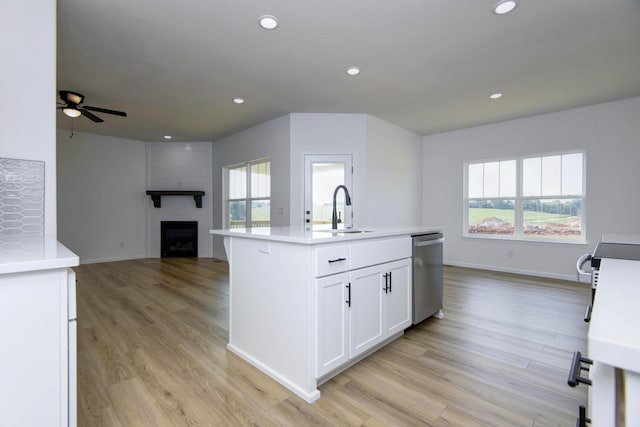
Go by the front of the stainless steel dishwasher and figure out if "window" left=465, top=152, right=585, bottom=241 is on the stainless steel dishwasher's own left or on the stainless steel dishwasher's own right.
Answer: on the stainless steel dishwasher's own left

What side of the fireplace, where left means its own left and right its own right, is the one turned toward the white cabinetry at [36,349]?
front

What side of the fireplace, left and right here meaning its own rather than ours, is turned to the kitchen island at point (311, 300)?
front

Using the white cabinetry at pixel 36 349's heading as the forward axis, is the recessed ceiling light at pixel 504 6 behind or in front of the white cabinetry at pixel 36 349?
in front

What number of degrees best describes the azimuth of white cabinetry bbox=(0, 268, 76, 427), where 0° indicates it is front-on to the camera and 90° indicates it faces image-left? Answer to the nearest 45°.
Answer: approximately 270°

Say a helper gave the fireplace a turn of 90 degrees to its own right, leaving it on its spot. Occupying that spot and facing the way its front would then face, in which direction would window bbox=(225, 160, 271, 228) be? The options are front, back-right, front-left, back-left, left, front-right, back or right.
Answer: back-left

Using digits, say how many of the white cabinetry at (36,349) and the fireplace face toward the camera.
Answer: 1

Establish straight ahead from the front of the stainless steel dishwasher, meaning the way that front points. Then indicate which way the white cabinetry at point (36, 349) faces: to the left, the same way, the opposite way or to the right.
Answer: to the left

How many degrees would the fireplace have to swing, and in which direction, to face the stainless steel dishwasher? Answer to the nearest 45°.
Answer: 0° — it already faces it

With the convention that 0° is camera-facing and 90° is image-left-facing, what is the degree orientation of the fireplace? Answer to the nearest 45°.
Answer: approximately 0°

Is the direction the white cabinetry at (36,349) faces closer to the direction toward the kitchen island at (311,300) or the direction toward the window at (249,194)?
the kitchen island

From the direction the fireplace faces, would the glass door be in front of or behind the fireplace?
in front

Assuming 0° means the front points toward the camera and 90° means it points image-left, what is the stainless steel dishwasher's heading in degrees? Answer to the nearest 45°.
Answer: approximately 315°

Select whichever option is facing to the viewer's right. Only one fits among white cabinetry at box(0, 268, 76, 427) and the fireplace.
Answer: the white cabinetry
